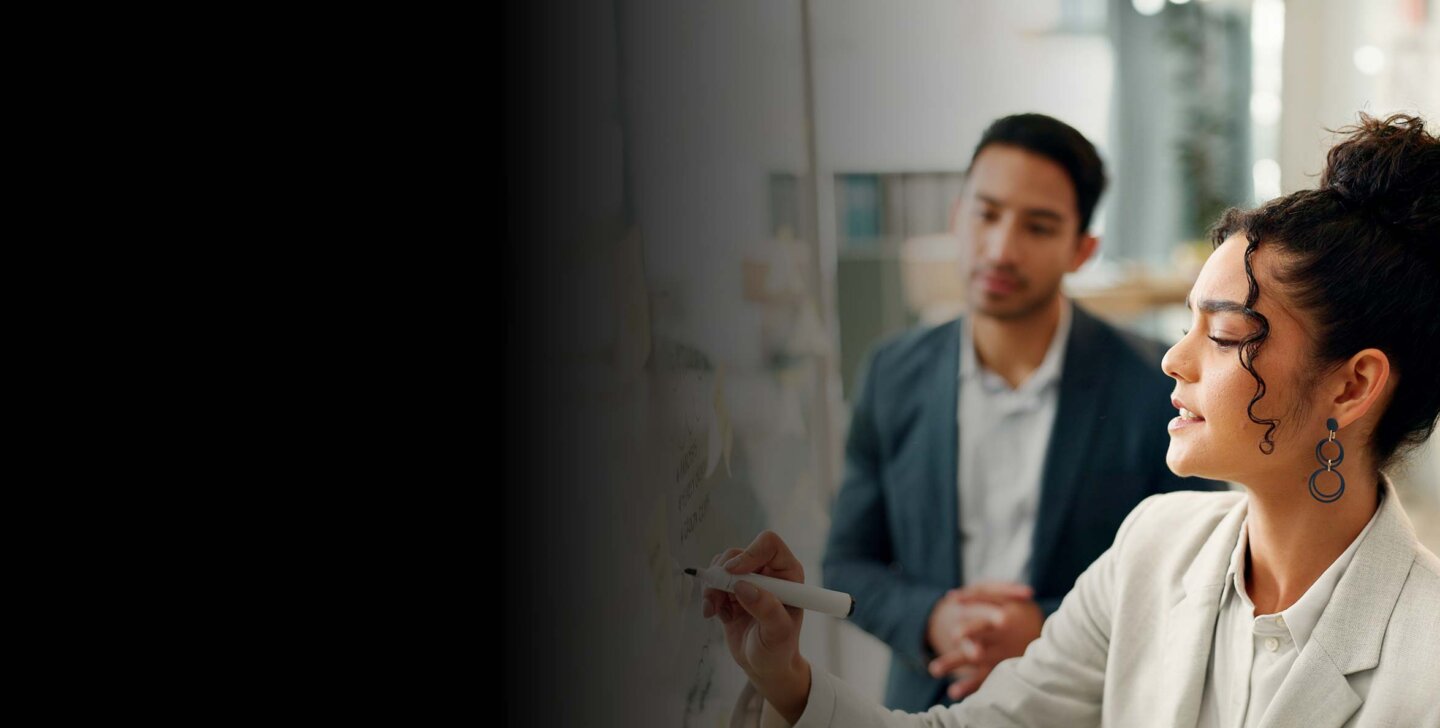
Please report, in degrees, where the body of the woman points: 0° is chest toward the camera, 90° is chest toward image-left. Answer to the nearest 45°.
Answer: approximately 45°

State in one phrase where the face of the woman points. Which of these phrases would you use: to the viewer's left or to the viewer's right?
to the viewer's left
